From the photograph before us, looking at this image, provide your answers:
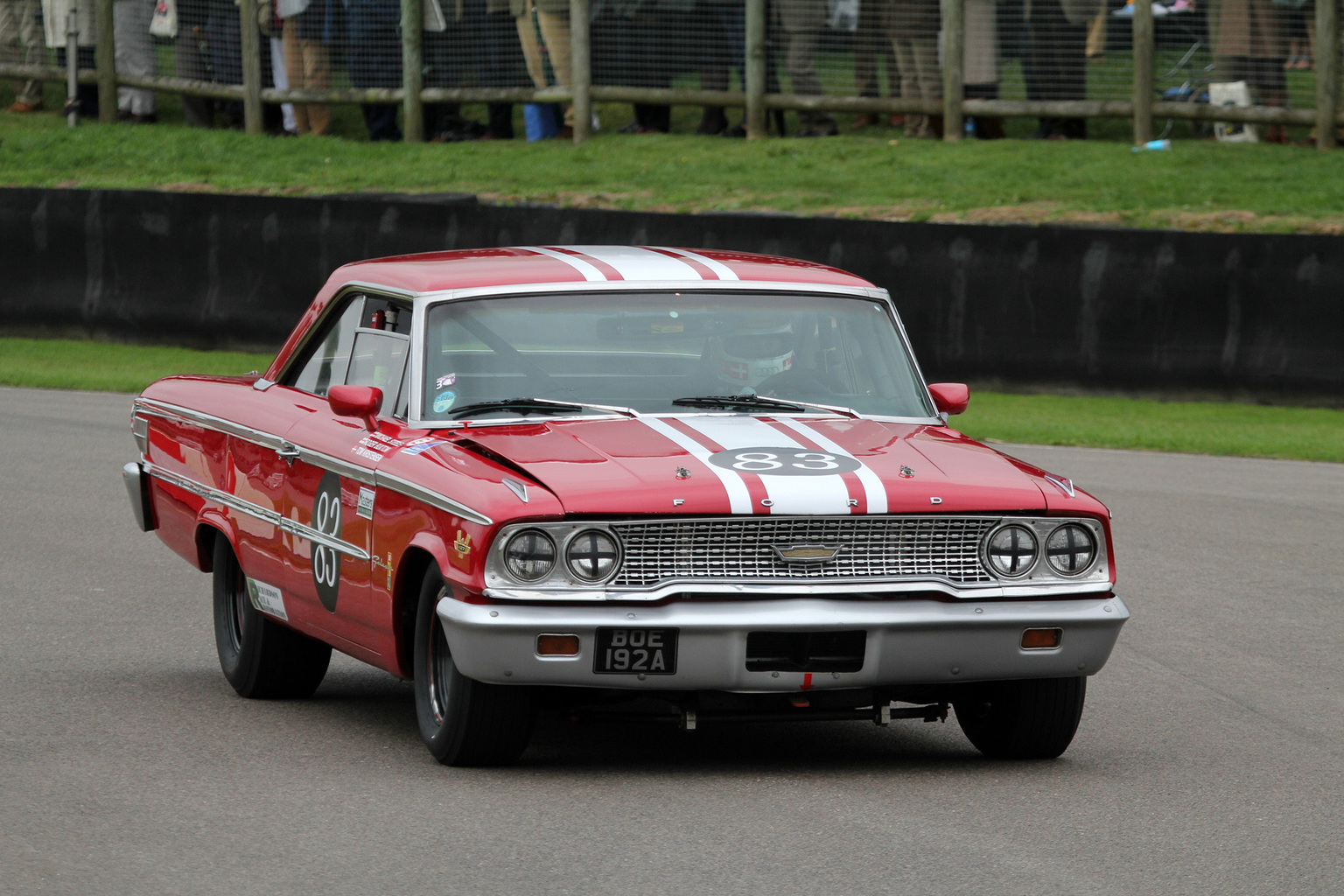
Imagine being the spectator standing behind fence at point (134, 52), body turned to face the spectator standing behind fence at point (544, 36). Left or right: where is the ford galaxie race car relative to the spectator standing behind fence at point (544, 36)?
right

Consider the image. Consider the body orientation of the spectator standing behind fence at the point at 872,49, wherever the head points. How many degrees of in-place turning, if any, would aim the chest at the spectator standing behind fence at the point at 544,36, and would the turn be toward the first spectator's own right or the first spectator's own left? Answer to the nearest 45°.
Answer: approximately 45° to the first spectator's own right

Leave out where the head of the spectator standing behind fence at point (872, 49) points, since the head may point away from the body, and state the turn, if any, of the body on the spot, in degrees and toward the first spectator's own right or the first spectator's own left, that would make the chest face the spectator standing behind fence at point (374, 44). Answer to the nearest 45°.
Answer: approximately 45° to the first spectator's own right

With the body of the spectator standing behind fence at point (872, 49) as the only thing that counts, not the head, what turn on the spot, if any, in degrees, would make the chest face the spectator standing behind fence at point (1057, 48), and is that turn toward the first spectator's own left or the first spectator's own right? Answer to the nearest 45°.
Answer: approximately 135° to the first spectator's own left

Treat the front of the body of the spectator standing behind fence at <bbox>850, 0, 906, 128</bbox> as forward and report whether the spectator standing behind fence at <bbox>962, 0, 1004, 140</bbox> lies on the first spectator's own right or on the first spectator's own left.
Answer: on the first spectator's own left

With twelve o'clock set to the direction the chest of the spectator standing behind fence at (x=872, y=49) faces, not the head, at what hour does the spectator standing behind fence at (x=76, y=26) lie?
the spectator standing behind fence at (x=76, y=26) is roughly at 2 o'clock from the spectator standing behind fence at (x=872, y=49).

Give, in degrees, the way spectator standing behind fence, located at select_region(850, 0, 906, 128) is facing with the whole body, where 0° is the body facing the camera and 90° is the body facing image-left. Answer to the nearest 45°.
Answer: approximately 45°

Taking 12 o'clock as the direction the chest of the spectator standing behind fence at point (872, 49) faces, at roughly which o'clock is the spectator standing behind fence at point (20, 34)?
the spectator standing behind fence at point (20, 34) is roughly at 2 o'clock from the spectator standing behind fence at point (872, 49).
